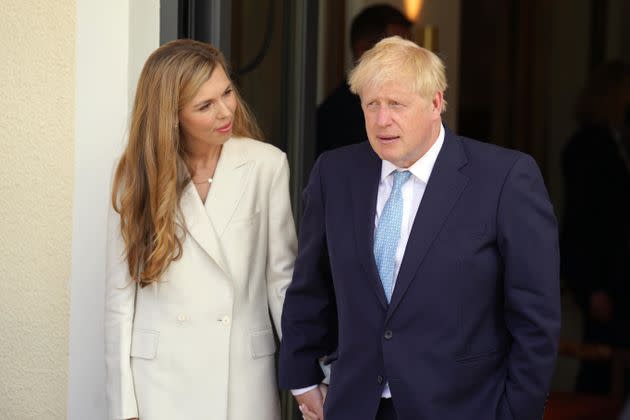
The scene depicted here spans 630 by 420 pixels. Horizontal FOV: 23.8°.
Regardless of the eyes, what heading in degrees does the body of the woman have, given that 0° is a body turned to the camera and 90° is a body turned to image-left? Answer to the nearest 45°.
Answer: approximately 0°

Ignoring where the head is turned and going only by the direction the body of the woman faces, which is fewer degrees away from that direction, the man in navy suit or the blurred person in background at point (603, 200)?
the man in navy suit

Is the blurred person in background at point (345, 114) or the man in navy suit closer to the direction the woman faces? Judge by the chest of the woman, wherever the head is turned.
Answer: the man in navy suit

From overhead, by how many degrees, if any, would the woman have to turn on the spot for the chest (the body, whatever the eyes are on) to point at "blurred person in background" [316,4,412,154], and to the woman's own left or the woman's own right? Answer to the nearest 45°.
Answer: approximately 180°

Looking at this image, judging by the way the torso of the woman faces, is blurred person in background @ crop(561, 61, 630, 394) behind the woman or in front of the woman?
behind

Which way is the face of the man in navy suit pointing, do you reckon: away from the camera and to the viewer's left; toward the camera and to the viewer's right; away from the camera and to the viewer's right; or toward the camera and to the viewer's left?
toward the camera and to the viewer's left

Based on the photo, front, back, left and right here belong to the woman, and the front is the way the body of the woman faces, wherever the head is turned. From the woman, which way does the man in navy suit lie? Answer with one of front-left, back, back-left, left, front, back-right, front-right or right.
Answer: front-left
